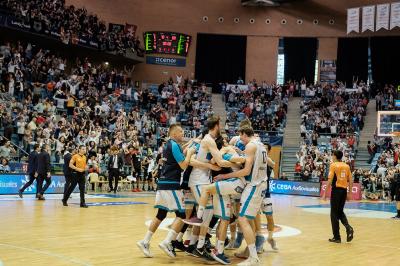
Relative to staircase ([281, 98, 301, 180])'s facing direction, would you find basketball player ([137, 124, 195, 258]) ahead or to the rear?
ahead

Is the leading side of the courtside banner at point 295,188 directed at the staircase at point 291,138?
no

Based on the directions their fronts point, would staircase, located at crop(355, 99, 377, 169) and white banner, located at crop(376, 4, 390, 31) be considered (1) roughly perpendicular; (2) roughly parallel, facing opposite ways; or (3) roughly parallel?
roughly parallel

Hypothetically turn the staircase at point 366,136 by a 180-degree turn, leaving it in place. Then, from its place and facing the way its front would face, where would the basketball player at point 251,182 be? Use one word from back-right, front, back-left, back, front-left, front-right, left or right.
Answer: back

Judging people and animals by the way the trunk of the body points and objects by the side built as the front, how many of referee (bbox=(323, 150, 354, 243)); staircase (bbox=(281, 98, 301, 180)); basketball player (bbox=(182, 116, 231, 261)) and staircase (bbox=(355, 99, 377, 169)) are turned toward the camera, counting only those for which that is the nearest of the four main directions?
2

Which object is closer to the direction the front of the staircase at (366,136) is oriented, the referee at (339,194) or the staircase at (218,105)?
the referee

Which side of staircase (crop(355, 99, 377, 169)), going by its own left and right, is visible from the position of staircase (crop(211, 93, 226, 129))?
right

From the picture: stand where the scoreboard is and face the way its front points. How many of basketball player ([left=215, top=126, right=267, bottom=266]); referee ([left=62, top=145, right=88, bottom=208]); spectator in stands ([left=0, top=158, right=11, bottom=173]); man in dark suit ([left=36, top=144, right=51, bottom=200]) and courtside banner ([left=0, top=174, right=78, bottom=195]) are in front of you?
5

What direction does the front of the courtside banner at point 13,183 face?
toward the camera

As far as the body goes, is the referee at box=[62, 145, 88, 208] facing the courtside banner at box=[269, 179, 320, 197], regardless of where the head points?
no

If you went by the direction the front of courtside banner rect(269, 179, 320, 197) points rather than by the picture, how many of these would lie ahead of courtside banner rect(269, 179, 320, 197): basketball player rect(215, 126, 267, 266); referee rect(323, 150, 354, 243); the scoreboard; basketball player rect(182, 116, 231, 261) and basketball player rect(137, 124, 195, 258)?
4

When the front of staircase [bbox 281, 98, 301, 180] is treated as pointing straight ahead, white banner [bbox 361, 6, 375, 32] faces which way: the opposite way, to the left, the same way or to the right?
the same way

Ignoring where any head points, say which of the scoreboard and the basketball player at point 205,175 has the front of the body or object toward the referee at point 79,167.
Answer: the scoreboard

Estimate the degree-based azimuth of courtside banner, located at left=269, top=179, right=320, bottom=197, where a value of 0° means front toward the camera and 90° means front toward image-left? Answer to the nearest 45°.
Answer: approximately 0°

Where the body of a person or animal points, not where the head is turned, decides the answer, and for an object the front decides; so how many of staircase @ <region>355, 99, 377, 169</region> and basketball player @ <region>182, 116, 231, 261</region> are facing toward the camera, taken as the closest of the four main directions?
1

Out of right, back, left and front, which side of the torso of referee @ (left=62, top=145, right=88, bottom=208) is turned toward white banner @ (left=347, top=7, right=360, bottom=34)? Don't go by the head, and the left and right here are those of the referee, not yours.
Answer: left

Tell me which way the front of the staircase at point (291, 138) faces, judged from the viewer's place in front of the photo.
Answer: facing the viewer

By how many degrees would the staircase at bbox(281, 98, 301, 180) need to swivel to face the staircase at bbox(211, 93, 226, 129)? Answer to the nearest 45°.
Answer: approximately 135° to its right
